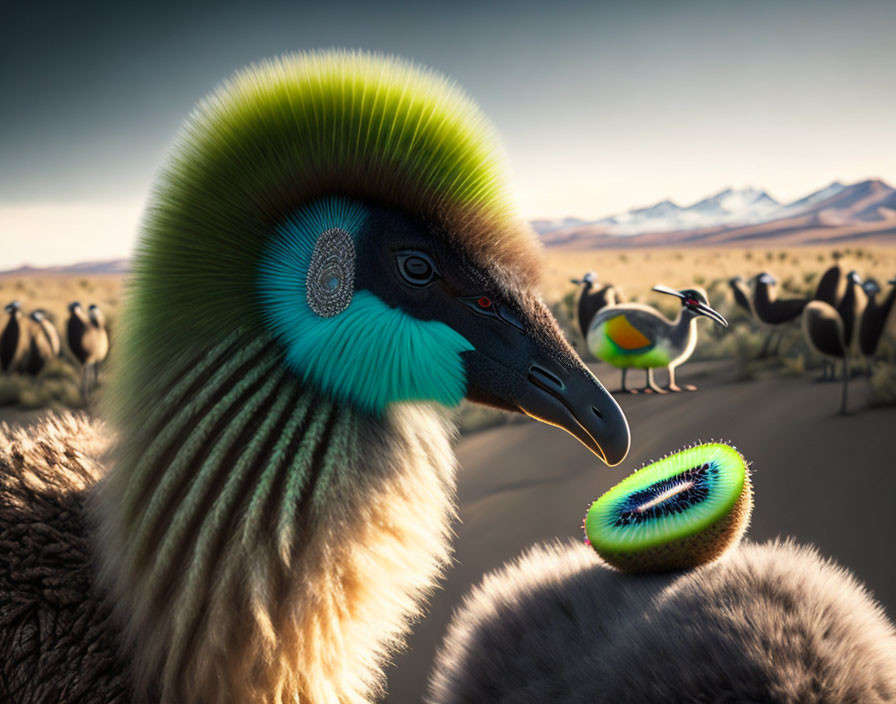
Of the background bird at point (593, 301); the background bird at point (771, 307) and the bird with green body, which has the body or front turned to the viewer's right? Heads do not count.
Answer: the bird with green body

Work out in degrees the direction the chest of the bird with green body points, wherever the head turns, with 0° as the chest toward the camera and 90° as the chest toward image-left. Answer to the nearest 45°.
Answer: approximately 270°

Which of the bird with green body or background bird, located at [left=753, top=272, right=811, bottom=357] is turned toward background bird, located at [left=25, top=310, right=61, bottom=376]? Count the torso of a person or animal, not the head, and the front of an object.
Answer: background bird, located at [left=753, top=272, right=811, bottom=357]

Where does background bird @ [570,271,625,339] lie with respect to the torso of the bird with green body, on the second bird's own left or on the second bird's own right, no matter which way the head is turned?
on the second bird's own left

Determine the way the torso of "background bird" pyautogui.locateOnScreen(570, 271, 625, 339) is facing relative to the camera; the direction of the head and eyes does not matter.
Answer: to the viewer's left

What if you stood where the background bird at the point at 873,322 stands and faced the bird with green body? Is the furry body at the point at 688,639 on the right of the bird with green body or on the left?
left

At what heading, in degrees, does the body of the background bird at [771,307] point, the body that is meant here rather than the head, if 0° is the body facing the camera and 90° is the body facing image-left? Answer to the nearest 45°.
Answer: approximately 90°

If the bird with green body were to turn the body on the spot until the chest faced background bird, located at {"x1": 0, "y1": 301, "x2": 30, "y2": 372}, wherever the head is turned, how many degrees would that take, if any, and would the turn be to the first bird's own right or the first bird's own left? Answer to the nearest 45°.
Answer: approximately 180°

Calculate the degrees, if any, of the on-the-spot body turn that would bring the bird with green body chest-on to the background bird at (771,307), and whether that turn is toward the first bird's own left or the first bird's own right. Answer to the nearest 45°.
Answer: approximately 90° to the first bird's own left

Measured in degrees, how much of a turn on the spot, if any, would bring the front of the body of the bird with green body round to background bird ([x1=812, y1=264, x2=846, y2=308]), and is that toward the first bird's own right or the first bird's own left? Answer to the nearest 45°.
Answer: approximately 45° to the first bird's own left
